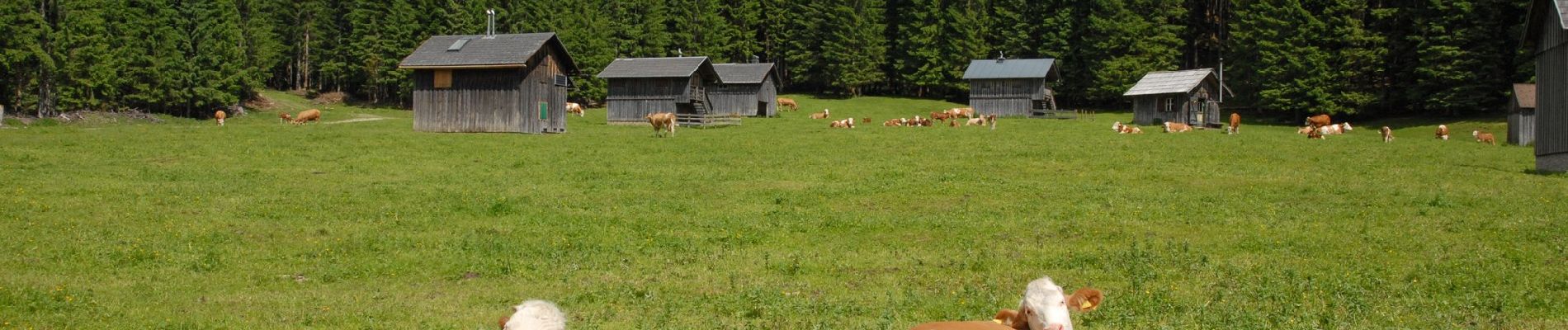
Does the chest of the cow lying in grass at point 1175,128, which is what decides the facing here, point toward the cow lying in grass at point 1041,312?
no

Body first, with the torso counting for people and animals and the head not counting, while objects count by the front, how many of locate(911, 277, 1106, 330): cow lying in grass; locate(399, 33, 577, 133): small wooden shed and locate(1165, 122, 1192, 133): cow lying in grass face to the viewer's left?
1

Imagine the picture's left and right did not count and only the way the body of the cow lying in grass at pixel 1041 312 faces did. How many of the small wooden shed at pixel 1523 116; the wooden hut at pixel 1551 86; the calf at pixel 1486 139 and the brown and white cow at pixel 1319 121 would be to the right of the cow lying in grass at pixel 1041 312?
0

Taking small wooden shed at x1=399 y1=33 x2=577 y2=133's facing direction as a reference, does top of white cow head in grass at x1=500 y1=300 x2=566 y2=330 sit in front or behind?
in front

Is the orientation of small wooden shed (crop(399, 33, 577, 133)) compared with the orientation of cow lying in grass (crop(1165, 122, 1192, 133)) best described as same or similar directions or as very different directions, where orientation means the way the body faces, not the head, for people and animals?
very different directions

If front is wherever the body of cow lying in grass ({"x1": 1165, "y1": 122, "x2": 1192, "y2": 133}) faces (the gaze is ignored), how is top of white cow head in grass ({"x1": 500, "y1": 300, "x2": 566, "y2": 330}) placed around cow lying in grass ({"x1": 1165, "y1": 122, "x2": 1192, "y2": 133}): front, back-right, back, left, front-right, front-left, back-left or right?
left

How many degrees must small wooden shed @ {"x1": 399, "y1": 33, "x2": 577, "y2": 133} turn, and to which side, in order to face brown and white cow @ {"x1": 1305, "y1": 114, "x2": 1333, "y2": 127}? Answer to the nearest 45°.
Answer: approximately 45° to its left

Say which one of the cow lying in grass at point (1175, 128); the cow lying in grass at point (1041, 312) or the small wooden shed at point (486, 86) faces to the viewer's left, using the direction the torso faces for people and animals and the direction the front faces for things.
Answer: the cow lying in grass at point (1175, 128)

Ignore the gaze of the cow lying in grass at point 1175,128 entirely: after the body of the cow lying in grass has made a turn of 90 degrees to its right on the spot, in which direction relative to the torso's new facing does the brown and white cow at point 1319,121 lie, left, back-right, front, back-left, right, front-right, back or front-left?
front-right

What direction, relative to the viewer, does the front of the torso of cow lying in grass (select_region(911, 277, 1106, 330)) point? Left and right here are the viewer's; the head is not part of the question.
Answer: facing the viewer and to the right of the viewer

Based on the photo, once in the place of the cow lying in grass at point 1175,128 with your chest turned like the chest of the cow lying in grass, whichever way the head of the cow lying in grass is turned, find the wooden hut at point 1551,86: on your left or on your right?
on your left

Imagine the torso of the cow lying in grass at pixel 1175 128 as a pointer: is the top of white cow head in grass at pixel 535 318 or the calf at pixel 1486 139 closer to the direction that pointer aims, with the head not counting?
the top of white cow head in grass

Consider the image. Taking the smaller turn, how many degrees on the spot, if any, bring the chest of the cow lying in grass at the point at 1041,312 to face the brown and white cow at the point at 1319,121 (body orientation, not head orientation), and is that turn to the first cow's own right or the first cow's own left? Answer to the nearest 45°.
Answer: approximately 135° to the first cow's own left

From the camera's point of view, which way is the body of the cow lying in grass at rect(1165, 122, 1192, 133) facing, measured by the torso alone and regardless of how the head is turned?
to the viewer's left
